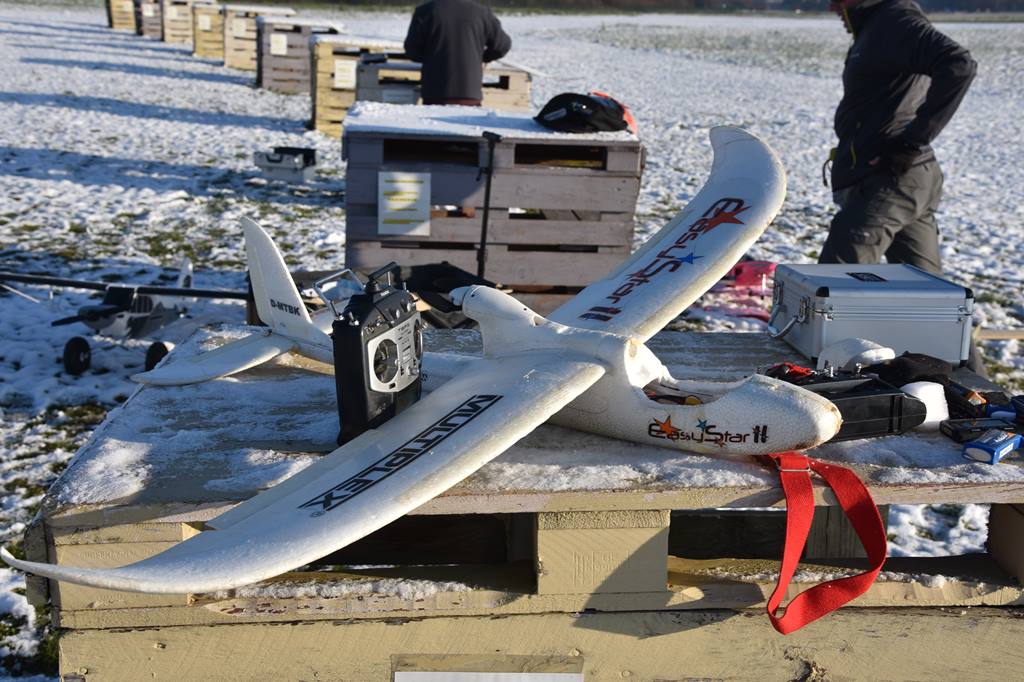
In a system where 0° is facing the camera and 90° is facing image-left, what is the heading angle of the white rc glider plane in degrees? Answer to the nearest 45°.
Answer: approximately 315°

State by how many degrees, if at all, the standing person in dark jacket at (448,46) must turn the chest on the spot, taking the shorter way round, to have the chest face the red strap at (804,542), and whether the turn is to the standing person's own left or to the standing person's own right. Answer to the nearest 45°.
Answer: approximately 180°

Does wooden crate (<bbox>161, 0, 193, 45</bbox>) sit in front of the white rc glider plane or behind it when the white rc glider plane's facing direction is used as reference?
behind

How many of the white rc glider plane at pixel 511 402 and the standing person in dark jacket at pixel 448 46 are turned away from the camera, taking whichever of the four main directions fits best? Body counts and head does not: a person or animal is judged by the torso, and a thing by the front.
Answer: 1

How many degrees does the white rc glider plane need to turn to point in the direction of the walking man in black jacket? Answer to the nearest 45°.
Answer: approximately 90° to its left

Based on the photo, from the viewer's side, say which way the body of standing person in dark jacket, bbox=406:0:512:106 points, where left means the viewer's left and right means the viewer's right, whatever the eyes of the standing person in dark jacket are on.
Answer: facing away from the viewer

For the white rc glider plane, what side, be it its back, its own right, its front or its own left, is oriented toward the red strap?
front

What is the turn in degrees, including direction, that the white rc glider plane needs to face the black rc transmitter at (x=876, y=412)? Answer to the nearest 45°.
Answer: approximately 45° to its left

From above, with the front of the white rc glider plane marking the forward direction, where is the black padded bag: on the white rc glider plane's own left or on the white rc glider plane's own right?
on the white rc glider plane's own left

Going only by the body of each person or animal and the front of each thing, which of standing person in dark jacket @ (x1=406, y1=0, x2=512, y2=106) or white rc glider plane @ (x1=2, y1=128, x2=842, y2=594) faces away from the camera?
the standing person in dark jacket
